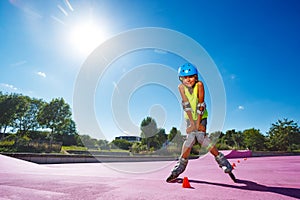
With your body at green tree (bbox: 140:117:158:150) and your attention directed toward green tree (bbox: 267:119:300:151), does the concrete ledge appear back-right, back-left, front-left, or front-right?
back-right

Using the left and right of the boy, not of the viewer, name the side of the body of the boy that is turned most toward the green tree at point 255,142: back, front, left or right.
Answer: back

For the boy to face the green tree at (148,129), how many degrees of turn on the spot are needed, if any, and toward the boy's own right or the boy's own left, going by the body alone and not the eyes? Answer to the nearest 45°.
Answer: approximately 180°

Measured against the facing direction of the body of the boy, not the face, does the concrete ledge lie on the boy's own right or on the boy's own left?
on the boy's own right

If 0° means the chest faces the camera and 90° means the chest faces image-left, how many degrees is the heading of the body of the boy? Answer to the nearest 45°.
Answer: approximately 0°

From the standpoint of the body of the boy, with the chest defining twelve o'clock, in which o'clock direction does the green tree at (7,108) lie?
The green tree is roughly at 4 o'clock from the boy.

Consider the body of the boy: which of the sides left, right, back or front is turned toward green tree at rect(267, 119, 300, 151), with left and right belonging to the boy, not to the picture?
back
